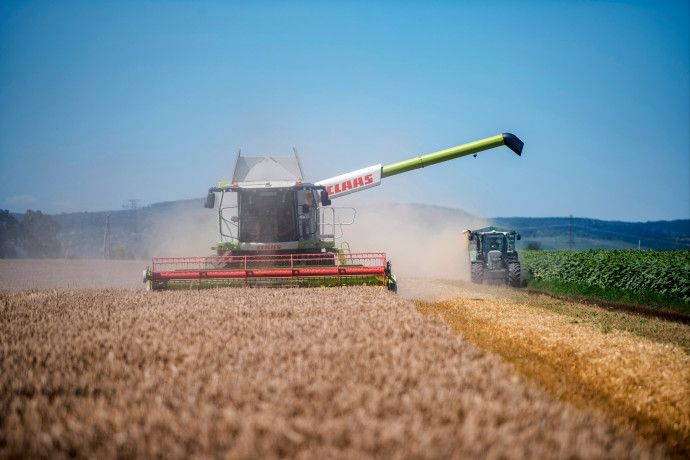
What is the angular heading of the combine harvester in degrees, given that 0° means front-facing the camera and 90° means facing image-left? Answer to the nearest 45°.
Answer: approximately 0°
